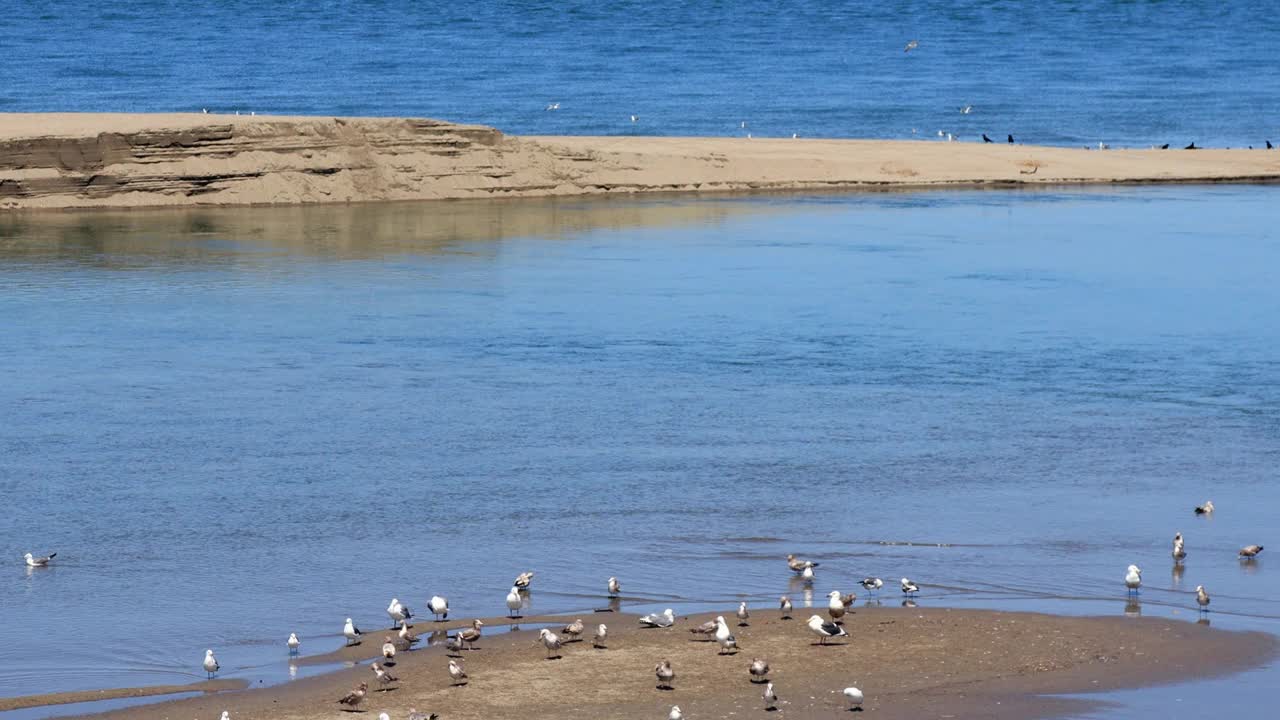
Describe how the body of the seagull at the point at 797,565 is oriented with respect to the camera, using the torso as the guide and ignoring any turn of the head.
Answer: to the viewer's left
